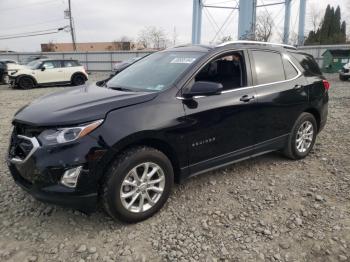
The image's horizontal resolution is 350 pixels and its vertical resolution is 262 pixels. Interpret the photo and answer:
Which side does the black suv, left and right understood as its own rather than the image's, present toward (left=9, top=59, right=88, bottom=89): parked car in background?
right

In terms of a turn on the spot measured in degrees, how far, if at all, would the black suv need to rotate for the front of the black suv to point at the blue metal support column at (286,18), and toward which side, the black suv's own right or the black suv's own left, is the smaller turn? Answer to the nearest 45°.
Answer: approximately 135° to the black suv's own right

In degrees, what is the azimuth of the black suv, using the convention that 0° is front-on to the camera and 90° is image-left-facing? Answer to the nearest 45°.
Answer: approximately 45°

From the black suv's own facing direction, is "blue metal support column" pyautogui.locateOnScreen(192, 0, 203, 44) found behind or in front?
behind

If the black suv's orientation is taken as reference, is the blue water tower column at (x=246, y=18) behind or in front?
behind

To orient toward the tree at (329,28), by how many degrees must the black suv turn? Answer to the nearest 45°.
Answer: approximately 180°

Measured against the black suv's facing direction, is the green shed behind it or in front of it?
behind
